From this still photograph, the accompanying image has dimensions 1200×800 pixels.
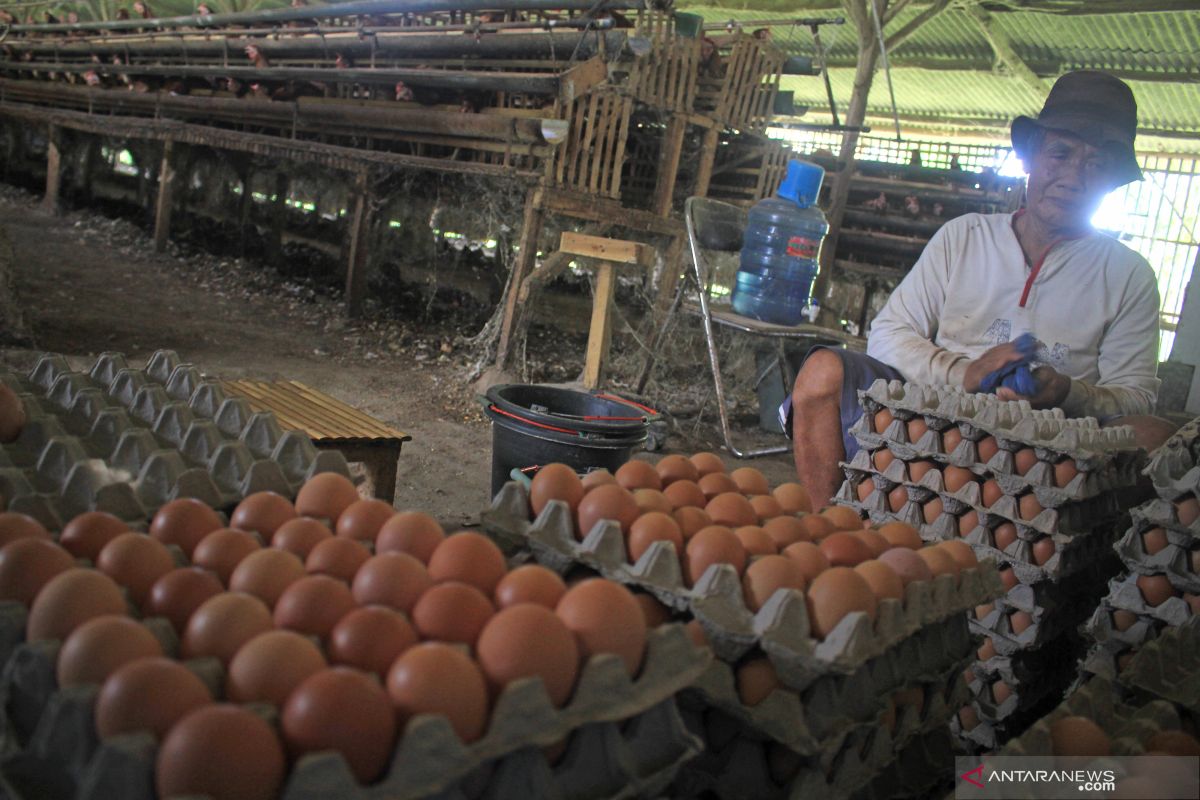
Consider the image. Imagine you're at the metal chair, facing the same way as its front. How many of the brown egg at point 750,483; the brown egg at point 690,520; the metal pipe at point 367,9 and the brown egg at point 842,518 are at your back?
1

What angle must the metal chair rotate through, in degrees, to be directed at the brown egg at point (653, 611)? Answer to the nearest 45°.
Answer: approximately 45° to its right

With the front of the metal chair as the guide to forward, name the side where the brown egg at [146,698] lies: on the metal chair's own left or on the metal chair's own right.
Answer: on the metal chair's own right

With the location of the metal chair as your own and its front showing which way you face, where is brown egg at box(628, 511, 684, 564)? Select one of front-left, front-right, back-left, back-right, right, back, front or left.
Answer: front-right

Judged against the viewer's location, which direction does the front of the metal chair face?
facing the viewer and to the right of the viewer

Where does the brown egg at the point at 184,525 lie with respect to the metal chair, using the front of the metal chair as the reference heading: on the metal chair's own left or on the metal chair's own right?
on the metal chair's own right

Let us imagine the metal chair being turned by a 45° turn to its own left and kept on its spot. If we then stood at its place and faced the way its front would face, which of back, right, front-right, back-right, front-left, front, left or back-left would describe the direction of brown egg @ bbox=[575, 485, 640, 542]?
right

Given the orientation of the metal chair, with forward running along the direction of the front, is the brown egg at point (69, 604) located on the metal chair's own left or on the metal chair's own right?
on the metal chair's own right

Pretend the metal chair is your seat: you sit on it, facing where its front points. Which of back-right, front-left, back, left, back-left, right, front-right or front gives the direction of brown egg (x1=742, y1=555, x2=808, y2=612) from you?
front-right

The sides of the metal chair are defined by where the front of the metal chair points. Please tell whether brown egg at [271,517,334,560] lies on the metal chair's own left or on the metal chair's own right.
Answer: on the metal chair's own right

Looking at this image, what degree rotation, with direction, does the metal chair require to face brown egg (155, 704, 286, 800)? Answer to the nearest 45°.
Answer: approximately 45° to its right
